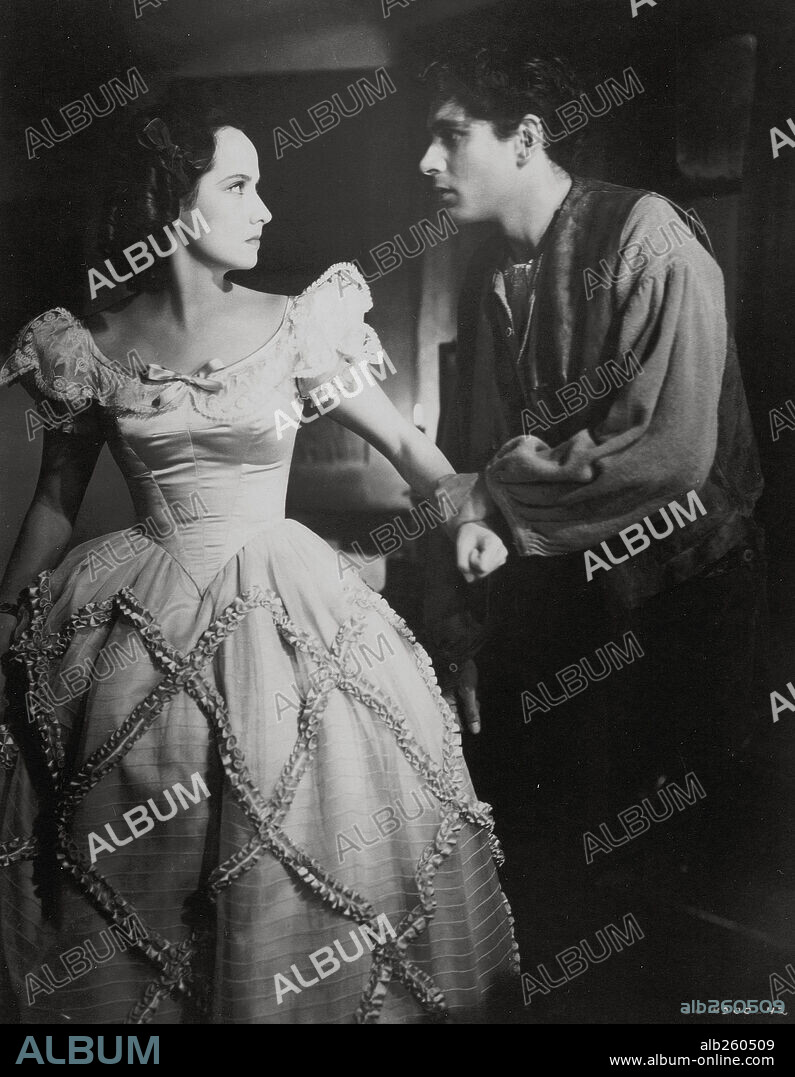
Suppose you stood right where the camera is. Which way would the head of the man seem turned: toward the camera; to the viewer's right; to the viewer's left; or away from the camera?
to the viewer's left

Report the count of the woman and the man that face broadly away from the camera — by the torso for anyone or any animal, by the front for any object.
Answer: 0

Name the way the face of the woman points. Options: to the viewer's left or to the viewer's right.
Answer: to the viewer's right

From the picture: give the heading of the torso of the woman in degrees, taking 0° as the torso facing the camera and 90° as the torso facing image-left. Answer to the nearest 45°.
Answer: approximately 0°

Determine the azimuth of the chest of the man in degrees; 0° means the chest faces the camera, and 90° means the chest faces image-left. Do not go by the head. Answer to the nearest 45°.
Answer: approximately 45°
